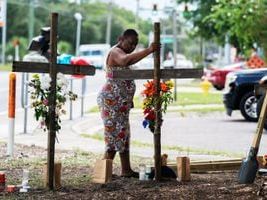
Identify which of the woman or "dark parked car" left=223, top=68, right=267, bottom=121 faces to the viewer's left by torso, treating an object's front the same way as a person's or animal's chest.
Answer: the dark parked car

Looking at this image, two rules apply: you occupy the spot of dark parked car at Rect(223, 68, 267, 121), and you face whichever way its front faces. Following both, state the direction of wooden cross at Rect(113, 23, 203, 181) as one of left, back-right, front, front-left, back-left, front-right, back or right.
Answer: left

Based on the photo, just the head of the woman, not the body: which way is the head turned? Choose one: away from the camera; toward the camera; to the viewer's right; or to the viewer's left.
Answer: to the viewer's right

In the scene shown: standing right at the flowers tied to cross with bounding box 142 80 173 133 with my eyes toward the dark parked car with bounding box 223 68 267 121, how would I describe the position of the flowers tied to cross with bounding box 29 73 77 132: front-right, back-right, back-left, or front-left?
back-left

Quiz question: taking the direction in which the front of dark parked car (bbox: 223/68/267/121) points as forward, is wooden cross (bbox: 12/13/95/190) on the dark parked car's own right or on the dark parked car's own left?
on the dark parked car's own left

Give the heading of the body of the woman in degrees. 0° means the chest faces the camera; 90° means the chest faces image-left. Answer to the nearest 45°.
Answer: approximately 270°

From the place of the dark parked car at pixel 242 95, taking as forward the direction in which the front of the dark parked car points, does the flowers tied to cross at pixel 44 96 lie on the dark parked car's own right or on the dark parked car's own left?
on the dark parked car's own left

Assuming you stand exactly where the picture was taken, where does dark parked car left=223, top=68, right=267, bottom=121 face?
facing to the left of the viewer

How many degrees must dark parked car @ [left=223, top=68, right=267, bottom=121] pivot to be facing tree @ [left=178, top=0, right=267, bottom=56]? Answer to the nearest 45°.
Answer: approximately 90° to its right

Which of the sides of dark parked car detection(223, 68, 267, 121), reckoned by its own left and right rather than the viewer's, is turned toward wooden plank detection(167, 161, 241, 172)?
left

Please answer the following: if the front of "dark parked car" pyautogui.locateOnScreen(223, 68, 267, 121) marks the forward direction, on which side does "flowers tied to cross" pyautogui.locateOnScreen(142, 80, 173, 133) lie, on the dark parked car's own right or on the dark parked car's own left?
on the dark parked car's own left

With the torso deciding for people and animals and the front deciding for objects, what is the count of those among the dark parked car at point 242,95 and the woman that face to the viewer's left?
1

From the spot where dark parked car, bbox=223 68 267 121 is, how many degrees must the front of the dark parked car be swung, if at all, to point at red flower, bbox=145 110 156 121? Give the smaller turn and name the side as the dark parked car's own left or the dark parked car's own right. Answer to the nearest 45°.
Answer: approximately 90° to the dark parked car's own left

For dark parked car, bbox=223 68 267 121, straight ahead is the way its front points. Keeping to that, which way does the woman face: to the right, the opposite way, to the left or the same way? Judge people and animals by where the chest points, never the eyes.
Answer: the opposite way
